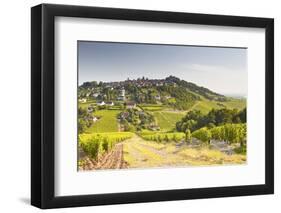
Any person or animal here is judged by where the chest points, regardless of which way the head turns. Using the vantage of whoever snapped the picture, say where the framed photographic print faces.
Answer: facing the viewer and to the right of the viewer
